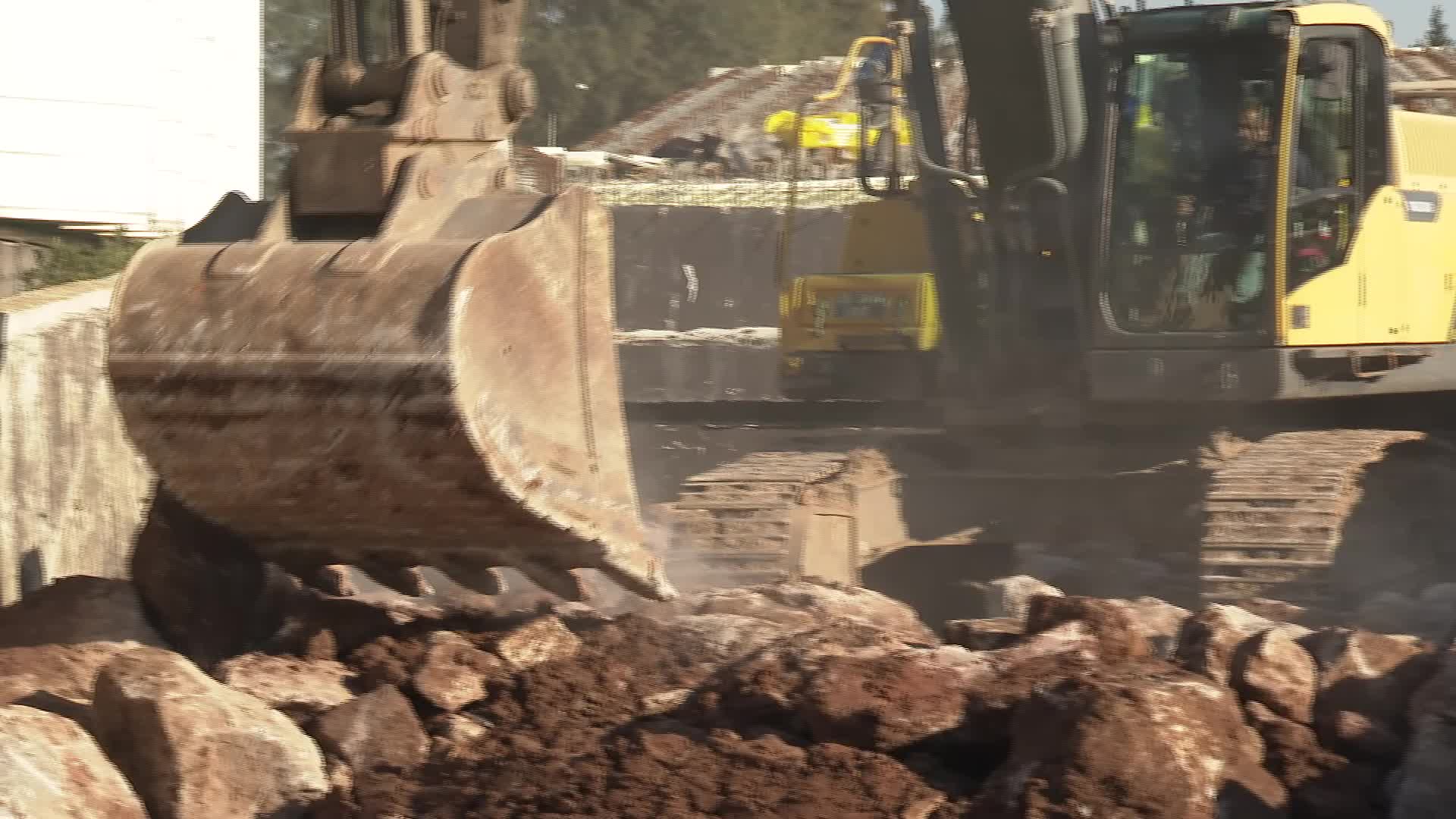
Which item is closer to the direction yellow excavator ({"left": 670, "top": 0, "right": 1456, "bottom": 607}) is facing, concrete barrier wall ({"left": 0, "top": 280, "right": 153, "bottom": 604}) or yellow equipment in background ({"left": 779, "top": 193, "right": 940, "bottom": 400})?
the concrete barrier wall

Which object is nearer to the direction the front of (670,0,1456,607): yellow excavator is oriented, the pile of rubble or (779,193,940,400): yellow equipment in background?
the pile of rubble

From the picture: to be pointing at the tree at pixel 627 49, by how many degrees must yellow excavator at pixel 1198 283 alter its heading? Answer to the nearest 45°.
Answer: approximately 135° to its right

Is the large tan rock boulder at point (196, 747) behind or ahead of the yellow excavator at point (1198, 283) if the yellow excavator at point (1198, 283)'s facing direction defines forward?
ahead

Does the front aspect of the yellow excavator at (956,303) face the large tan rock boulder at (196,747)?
yes

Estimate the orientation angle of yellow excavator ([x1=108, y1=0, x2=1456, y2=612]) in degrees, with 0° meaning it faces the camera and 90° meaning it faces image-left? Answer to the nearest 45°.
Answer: approximately 45°

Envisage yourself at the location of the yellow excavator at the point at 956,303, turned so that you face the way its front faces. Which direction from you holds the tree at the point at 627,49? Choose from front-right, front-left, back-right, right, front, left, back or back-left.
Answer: back-right
